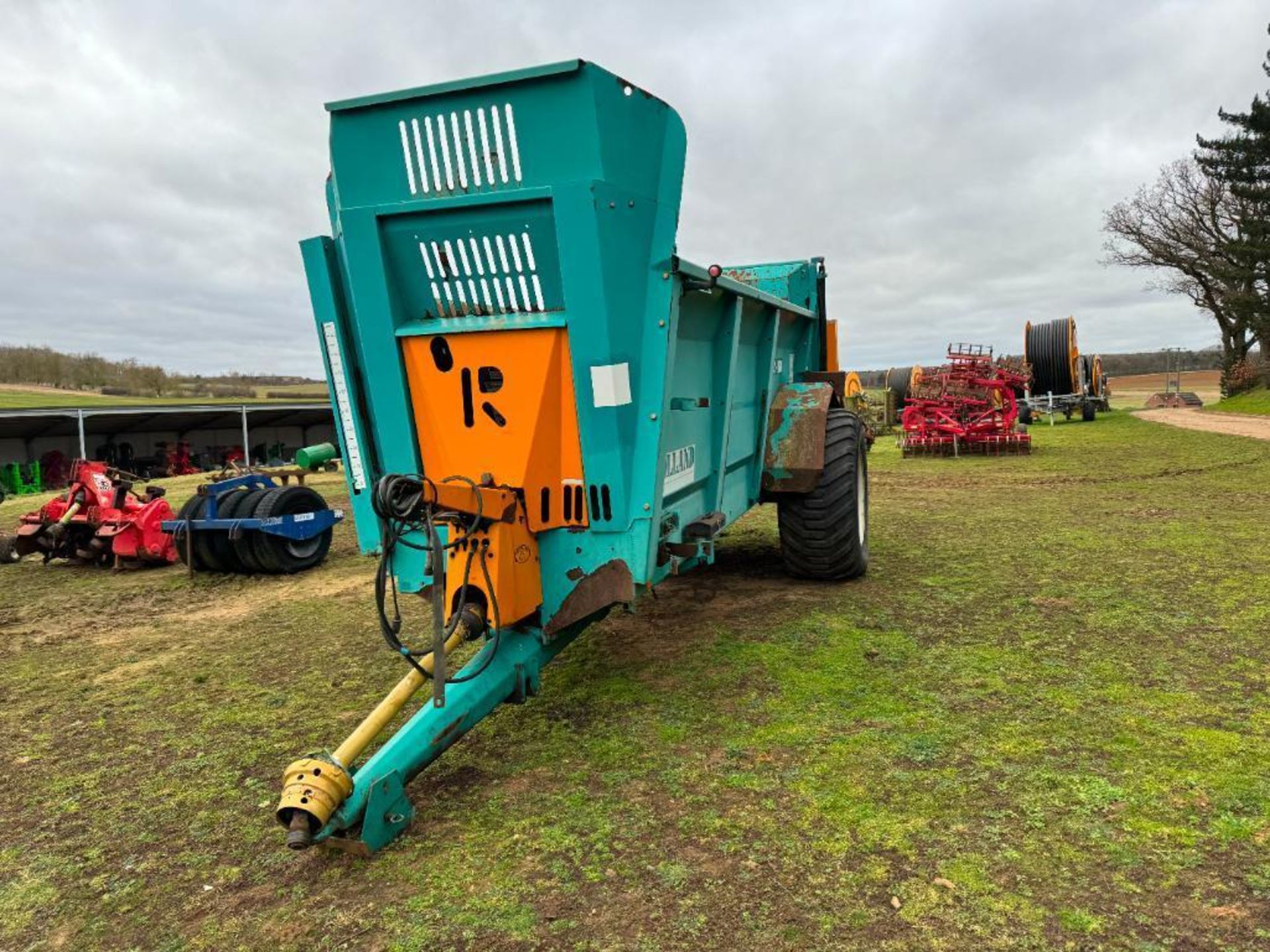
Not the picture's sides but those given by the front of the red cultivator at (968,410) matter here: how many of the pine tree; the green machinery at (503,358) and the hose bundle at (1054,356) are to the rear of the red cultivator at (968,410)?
1

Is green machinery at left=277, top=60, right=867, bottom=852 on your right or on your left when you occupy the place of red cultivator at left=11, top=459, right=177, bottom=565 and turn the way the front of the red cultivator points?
on your left

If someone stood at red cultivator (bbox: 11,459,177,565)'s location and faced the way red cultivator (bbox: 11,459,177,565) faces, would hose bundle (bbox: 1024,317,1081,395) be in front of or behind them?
behind

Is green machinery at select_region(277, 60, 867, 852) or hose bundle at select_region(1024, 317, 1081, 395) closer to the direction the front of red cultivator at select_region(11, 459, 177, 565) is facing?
the green machinery

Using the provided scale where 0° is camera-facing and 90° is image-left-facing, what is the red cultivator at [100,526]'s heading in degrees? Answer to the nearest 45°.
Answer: approximately 45°
